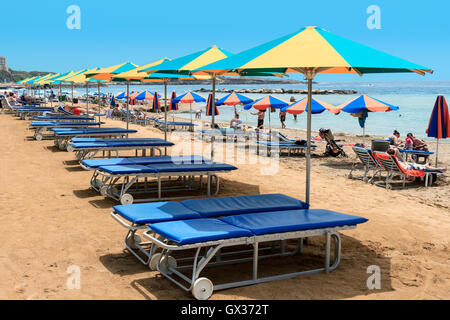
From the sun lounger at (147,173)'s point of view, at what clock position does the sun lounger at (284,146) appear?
the sun lounger at (284,146) is roughly at 10 o'clock from the sun lounger at (147,173).

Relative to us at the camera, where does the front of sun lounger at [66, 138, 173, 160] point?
facing to the right of the viewer

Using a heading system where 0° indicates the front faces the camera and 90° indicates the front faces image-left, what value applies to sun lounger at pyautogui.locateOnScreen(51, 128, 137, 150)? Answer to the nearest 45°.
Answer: approximately 270°

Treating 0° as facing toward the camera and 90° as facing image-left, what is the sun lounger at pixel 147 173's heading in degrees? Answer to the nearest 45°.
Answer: approximately 270°

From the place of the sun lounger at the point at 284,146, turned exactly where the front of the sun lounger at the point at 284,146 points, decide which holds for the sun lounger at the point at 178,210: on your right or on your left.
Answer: on your right

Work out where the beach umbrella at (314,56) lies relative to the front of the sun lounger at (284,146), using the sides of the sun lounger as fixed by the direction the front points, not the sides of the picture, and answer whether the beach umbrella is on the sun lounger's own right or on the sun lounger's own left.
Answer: on the sun lounger's own right

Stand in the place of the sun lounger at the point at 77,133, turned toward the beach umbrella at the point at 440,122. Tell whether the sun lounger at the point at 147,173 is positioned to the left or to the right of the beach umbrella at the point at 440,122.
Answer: right

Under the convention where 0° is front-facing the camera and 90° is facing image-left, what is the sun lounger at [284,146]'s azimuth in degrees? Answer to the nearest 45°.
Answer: approximately 270°
